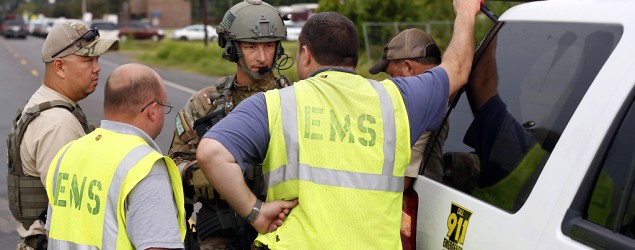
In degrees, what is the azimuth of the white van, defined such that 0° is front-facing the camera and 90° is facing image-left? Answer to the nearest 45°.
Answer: approximately 315°
